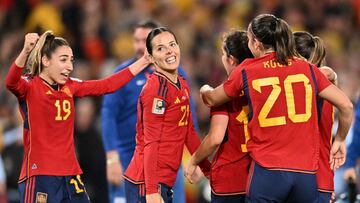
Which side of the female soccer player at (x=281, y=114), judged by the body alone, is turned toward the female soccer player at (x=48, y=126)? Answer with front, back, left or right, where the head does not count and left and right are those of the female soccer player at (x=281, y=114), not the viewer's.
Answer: left

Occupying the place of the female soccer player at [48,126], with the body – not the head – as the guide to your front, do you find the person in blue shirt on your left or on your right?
on your left

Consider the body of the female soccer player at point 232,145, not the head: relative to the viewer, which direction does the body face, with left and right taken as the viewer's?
facing away from the viewer and to the left of the viewer

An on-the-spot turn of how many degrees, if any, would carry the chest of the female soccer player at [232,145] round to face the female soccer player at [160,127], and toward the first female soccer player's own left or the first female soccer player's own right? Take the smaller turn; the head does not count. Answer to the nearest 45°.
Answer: approximately 45° to the first female soccer player's own left

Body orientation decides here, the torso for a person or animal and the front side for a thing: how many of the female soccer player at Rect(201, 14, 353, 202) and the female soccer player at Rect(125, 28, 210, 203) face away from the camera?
1

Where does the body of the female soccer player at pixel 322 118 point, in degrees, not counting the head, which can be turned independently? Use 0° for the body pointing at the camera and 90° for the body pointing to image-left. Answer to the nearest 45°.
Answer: approximately 135°

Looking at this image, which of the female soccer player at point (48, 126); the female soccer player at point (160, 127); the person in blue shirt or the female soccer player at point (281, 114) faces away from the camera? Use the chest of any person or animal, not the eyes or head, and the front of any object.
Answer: the female soccer player at point (281, 114)

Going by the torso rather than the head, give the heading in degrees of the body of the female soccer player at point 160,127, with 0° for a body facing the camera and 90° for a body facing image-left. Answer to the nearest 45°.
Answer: approximately 315°

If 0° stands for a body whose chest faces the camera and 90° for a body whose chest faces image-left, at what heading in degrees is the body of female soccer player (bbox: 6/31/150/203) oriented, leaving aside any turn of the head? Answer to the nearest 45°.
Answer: approximately 315°

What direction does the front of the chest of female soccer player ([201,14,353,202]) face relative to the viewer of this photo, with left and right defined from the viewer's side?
facing away from the viewer

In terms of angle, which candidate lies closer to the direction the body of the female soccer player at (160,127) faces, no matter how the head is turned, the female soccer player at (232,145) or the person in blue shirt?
the female soccer player

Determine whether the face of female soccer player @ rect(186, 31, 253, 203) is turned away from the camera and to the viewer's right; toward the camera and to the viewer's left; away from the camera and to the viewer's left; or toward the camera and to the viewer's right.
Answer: away from the camera and to the viewer's left

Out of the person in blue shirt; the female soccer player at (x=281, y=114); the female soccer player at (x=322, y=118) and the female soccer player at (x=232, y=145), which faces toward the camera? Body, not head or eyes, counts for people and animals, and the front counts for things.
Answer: the person in blue shirt
